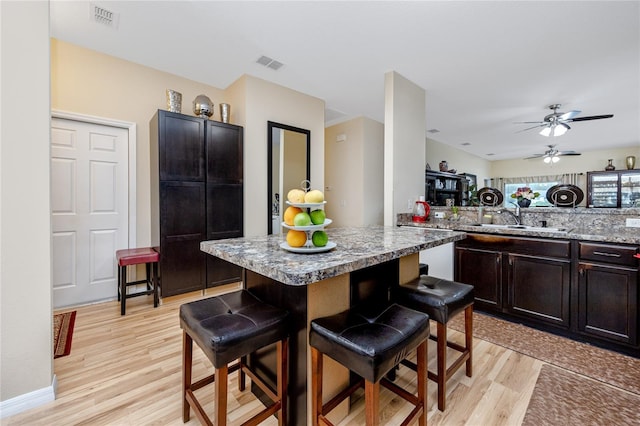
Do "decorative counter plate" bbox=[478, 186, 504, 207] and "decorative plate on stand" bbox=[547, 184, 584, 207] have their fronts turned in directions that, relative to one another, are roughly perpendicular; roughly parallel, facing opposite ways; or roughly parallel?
roughly parallel

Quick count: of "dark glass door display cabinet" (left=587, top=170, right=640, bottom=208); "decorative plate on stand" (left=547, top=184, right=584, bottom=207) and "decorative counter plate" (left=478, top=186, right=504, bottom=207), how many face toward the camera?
3

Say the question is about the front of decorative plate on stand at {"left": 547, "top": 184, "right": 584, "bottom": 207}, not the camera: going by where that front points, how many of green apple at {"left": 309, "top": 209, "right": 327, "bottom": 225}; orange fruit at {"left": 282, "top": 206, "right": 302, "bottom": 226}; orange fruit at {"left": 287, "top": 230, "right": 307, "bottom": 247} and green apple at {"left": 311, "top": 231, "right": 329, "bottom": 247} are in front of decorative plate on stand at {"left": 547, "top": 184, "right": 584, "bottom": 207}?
4

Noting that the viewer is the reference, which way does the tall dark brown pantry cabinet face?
facing the viewer and to the right of the viewer

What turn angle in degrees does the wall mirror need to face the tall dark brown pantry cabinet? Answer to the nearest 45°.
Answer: approximately 90° to its right

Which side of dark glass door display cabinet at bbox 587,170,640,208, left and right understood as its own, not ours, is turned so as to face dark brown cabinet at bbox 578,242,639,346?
front

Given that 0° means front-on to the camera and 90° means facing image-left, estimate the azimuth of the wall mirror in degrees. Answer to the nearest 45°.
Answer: approximately 315°

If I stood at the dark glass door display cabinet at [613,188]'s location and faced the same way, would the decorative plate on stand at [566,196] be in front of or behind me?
in front

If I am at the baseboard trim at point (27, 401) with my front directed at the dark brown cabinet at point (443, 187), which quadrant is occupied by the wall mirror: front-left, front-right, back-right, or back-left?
front-left

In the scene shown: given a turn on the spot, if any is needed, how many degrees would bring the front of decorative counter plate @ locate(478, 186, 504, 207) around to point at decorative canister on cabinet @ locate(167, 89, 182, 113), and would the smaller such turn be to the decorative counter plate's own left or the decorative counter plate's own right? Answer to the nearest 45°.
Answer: approximately 45° to the decorative counter plate's own right

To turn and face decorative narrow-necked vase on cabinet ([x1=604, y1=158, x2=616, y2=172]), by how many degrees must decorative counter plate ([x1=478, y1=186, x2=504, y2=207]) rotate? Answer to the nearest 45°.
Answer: approximately 135° to its left

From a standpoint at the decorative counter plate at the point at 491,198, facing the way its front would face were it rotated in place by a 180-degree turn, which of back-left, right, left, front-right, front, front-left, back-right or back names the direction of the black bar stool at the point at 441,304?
back

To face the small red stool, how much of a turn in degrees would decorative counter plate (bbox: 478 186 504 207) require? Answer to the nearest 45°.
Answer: approximately 45° to its right

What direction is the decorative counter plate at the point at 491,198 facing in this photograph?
toward the camera
